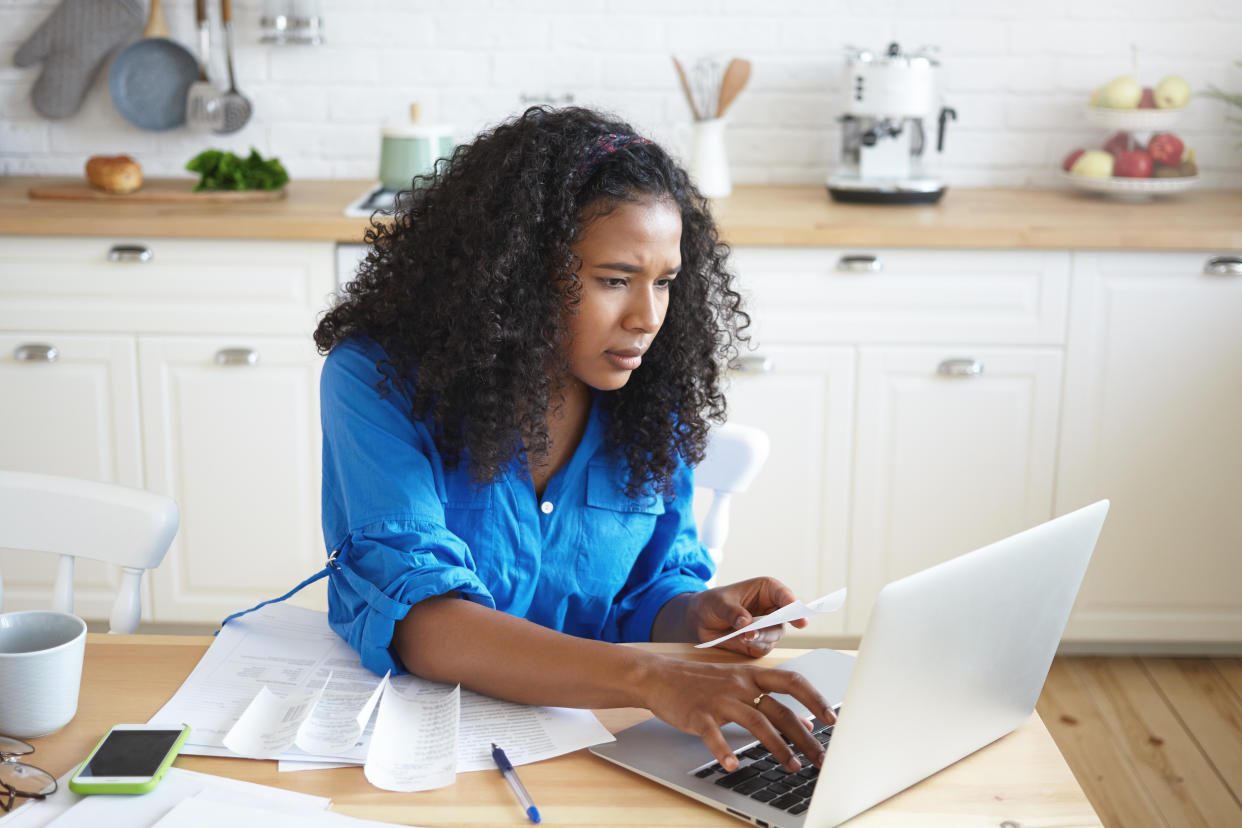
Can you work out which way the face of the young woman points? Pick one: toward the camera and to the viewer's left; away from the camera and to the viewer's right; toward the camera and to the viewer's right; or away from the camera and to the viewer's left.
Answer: toward the camera and to the viewer's right

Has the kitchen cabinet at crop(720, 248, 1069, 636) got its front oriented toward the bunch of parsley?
no

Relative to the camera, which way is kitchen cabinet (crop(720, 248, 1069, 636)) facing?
toward the camera

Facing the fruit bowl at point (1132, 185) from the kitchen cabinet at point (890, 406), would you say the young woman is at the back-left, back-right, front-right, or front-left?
back-right

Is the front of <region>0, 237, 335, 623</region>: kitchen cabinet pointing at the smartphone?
yes

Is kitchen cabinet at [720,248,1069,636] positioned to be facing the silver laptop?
yes

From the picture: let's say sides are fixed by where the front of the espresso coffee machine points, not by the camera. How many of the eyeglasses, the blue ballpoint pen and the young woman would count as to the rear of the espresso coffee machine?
0

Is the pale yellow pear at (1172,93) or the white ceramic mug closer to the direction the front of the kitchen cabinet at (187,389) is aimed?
the white ceramic mug

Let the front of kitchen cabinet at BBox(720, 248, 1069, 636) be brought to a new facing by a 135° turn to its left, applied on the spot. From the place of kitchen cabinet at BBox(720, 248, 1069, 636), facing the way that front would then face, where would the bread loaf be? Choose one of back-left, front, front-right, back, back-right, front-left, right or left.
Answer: back-left

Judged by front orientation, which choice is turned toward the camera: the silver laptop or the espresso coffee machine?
the espresso coffee machine

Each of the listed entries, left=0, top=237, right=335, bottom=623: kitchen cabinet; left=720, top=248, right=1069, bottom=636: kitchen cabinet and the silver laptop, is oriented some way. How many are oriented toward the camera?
2

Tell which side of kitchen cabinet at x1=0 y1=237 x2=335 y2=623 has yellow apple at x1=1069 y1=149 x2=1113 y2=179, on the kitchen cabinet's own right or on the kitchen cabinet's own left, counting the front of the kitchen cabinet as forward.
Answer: on the kitchen cabinet's own left

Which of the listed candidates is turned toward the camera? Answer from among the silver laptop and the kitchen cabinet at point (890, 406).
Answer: the kitchen cabinet

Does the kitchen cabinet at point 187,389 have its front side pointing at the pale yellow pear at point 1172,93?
no

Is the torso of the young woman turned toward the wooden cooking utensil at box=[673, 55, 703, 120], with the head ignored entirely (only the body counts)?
no

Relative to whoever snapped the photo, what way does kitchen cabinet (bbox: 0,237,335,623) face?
facing the viewer
